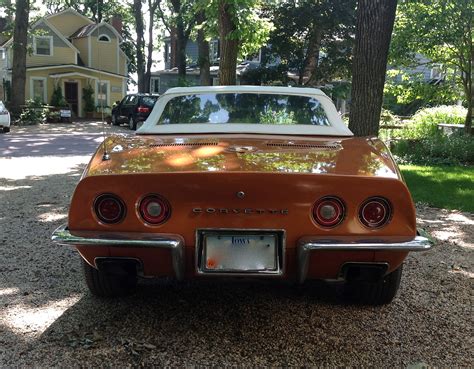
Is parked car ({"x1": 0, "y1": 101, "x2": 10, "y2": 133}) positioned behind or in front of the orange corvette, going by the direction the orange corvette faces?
in front

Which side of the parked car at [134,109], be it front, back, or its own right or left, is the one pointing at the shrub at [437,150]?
back

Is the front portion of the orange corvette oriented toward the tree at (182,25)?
yes

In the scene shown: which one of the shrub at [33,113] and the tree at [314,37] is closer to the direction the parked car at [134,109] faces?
the shrub

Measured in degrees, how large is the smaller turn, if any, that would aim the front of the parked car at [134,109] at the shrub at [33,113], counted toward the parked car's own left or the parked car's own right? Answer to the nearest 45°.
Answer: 0° — it already faces it

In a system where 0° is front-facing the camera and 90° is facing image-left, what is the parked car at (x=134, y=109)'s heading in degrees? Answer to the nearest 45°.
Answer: approximately 135°

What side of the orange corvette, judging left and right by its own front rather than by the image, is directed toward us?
back

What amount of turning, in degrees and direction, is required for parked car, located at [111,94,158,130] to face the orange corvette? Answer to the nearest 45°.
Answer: approximately 135° to its left

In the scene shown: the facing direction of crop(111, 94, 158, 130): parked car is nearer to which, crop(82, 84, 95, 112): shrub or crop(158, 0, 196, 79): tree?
the shrub

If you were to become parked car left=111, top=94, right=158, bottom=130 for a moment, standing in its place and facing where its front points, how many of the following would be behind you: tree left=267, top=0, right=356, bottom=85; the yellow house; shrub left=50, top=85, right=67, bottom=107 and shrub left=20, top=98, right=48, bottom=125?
1

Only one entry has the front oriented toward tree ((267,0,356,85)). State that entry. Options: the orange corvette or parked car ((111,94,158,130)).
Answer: the orange corvette

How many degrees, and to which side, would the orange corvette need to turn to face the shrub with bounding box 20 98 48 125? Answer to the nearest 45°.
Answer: approximately 45° to its left

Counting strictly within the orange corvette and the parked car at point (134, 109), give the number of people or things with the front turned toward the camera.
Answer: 0

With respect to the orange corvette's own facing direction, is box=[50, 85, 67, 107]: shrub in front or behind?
in front

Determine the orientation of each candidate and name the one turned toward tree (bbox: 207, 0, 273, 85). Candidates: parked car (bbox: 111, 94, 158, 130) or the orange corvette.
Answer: the orange corvette

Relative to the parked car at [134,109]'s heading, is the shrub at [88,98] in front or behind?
in front
